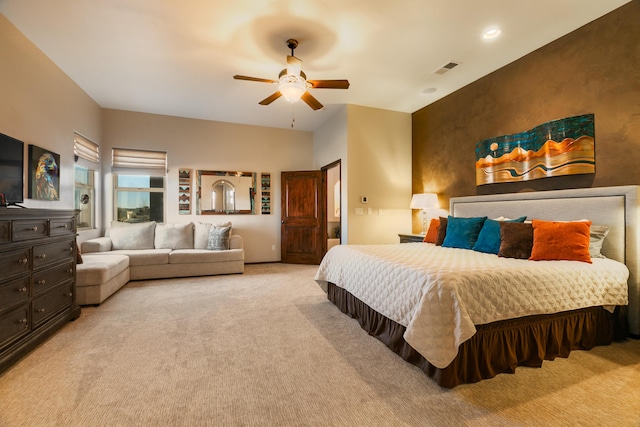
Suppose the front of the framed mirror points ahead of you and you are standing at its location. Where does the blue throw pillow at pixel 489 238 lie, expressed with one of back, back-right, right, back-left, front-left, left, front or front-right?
front-left

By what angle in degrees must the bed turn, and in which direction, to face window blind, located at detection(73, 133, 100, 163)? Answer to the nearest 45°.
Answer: approximately 45° to its right

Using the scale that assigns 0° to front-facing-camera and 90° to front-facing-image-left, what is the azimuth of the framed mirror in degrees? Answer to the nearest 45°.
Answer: approximately 0°

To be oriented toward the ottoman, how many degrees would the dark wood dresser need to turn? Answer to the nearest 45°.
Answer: approximately 90° to its left

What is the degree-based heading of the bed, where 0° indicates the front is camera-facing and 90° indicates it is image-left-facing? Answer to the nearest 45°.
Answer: approximately 45°

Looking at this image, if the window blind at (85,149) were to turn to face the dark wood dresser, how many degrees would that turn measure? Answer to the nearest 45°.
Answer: approximately 45° to its right

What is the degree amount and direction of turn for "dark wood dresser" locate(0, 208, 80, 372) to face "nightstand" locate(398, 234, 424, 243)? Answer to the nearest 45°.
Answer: approximately 45° to its left

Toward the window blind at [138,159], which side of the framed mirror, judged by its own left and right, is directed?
right

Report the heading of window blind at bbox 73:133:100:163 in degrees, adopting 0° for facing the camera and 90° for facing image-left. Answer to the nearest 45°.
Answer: approximately 315°

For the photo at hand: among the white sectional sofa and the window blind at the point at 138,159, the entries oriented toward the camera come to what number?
2

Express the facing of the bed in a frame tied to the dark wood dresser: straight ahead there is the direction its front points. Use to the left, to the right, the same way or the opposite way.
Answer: the opposite way

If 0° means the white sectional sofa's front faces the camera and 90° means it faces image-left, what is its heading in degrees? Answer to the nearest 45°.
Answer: approximately 0°
